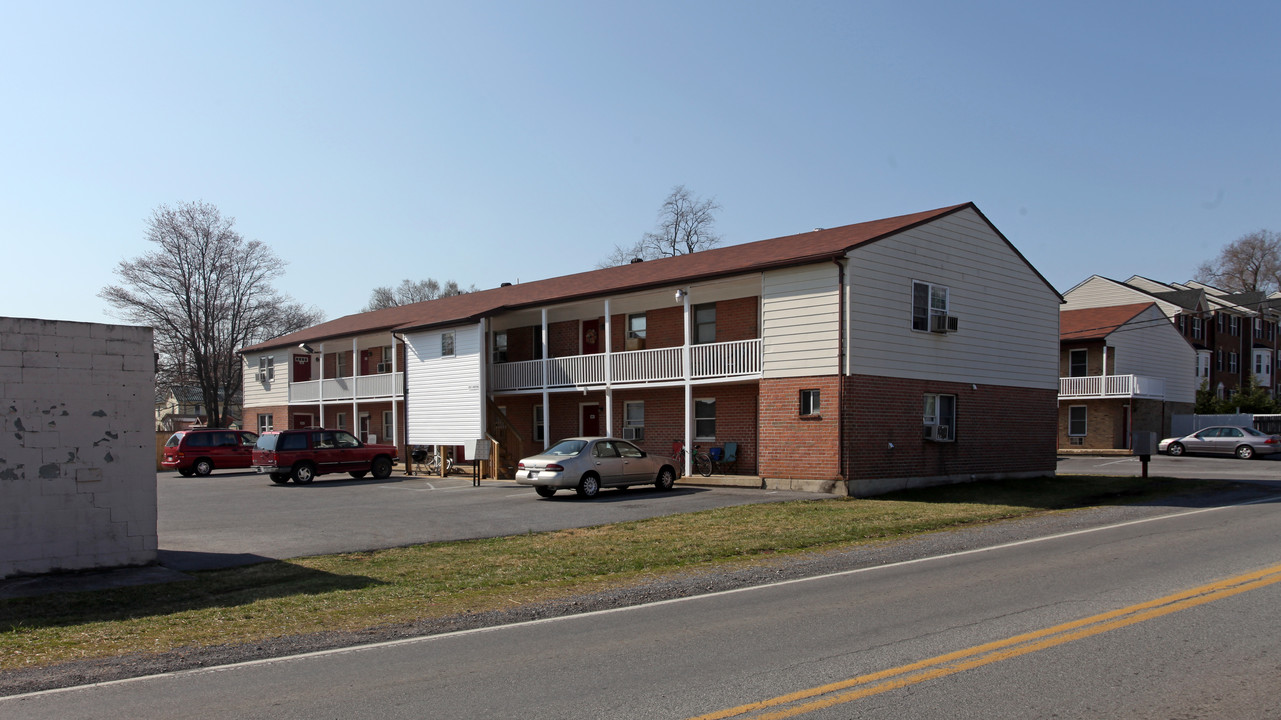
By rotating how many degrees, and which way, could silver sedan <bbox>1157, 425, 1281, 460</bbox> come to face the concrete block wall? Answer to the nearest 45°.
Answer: approximately 90° to its left

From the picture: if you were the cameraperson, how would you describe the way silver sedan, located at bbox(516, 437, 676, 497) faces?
facing away from the viewer and to the right of the viewer

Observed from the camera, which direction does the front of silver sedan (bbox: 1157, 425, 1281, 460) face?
facing to the left of the viewer

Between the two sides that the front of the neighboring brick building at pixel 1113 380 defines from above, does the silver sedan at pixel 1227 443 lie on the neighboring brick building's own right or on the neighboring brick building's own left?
on the neighboring brick building's own left

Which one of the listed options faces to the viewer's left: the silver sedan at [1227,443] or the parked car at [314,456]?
the silver sedan

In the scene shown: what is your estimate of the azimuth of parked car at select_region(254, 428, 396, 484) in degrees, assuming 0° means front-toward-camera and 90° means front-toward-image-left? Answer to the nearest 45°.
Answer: approximately 225°

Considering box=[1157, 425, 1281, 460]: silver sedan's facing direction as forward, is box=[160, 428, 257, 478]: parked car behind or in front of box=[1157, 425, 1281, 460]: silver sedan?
in front

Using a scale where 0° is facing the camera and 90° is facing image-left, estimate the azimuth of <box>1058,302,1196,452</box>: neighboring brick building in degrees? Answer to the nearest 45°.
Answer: approximately 45°

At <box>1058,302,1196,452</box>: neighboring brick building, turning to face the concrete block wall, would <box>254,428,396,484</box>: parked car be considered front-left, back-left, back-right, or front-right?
front-right
